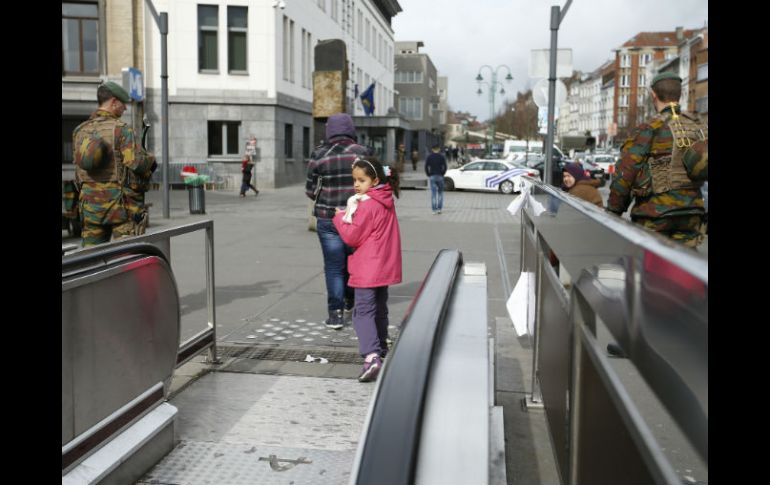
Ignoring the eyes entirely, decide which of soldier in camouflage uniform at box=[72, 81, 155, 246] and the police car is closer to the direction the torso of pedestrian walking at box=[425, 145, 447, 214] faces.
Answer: the police car

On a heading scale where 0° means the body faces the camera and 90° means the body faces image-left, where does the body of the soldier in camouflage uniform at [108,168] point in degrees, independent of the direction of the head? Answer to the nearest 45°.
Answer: approximately 225°

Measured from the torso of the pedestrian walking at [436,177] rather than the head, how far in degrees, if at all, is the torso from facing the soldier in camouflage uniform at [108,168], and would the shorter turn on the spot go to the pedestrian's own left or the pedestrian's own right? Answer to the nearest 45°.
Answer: approximately 180°

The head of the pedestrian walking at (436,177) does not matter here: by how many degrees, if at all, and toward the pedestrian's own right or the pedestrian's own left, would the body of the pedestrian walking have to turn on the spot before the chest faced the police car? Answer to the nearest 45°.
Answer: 0° — they already face it

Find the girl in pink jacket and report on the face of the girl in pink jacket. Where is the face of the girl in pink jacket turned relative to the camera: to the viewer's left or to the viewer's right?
to the viewer's left

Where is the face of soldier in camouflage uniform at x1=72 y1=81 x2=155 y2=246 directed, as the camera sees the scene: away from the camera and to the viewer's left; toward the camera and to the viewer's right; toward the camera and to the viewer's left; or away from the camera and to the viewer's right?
away from the camera and to the viewer's right

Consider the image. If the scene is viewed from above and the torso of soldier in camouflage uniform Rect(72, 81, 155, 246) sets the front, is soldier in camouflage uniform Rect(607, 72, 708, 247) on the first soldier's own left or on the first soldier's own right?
on the first soldier's own right

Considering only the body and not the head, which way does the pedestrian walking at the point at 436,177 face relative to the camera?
away from the camera
